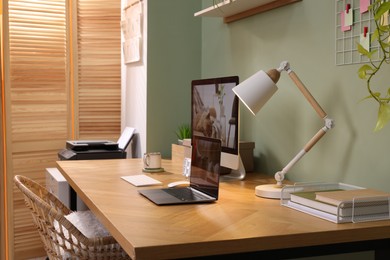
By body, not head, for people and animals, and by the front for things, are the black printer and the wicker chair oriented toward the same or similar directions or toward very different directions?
very different directions

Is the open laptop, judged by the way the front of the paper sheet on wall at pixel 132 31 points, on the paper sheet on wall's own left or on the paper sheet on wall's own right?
on the paper sheet on wall's own left

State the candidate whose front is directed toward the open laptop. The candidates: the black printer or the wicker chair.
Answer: the wicker chair

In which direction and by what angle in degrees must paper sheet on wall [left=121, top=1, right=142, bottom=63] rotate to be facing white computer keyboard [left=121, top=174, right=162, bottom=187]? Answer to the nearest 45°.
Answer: approximately 45° to its left

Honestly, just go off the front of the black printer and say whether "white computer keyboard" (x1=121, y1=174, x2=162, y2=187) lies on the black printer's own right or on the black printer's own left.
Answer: on the black printer's own left

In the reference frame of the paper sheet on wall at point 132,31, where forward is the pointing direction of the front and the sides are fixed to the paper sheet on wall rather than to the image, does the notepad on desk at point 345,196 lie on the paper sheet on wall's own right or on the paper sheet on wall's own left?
on the paper sheet on wall's own left

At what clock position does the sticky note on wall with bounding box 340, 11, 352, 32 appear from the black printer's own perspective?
The sticky note on wall is roughly at 8 o'clock from the black printer.

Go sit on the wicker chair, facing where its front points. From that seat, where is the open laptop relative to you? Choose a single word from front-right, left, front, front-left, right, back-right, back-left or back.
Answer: front

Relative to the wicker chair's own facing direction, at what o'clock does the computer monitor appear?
The computer monitor is roughly at 11 o'clock from the wicker chair.

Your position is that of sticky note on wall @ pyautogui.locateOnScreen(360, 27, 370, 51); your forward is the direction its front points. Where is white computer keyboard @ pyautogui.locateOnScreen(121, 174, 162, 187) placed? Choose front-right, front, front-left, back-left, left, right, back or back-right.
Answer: front-right

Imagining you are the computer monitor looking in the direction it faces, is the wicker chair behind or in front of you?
in front

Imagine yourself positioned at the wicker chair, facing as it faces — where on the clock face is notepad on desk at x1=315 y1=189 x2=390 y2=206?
The notepad on desk is roughly at 1 o'clock from the wicker chair.

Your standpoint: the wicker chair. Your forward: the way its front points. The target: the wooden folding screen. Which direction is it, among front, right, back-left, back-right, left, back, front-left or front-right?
left
